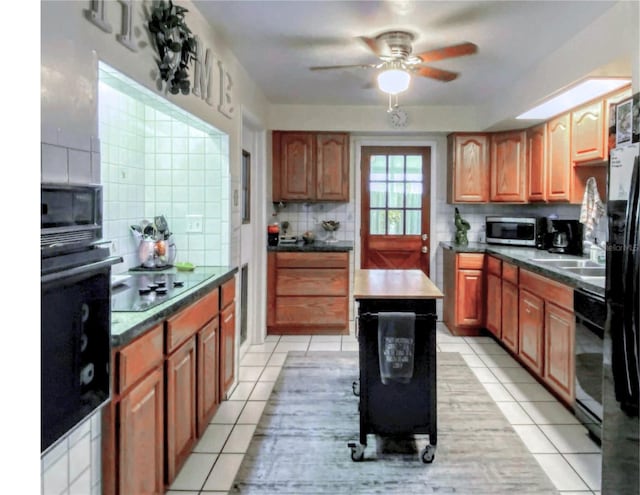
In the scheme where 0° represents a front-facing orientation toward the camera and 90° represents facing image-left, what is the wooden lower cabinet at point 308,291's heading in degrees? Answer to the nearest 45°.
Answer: approximately 0°

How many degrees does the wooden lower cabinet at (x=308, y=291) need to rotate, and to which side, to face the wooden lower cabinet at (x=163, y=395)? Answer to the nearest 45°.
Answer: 0° — it already faces it

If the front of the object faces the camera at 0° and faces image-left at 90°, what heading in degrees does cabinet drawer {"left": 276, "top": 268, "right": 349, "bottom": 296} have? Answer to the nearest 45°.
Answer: approximately 0°

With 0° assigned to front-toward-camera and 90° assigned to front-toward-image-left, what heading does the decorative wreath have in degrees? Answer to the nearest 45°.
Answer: approximately 315°

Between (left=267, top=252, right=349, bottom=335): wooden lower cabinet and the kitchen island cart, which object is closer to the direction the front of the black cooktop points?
the kitchen island cart
